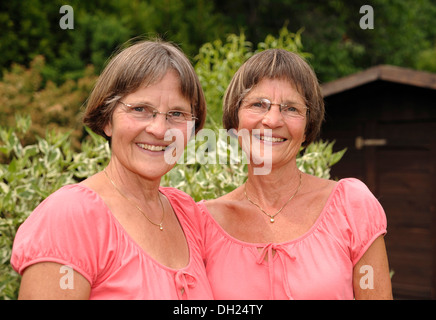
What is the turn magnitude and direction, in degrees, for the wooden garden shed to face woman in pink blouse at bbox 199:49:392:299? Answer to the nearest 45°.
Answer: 0° — it already faces them

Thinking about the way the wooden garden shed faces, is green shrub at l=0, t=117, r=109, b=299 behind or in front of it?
in front

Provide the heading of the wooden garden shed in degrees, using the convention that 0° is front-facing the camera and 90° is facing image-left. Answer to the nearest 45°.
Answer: approximately 0°

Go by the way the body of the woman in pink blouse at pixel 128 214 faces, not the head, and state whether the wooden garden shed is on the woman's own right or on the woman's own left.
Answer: on the woman's own left

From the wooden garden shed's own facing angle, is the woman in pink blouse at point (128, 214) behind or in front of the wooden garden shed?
in front

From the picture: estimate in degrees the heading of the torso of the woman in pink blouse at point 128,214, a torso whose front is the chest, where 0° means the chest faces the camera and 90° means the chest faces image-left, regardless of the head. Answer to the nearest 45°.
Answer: approximately 315°

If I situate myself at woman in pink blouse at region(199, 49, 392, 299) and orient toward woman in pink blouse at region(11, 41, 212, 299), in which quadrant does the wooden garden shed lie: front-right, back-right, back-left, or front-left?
back-right

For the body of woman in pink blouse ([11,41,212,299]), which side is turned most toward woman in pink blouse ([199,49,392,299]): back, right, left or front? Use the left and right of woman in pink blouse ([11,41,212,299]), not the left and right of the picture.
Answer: left
